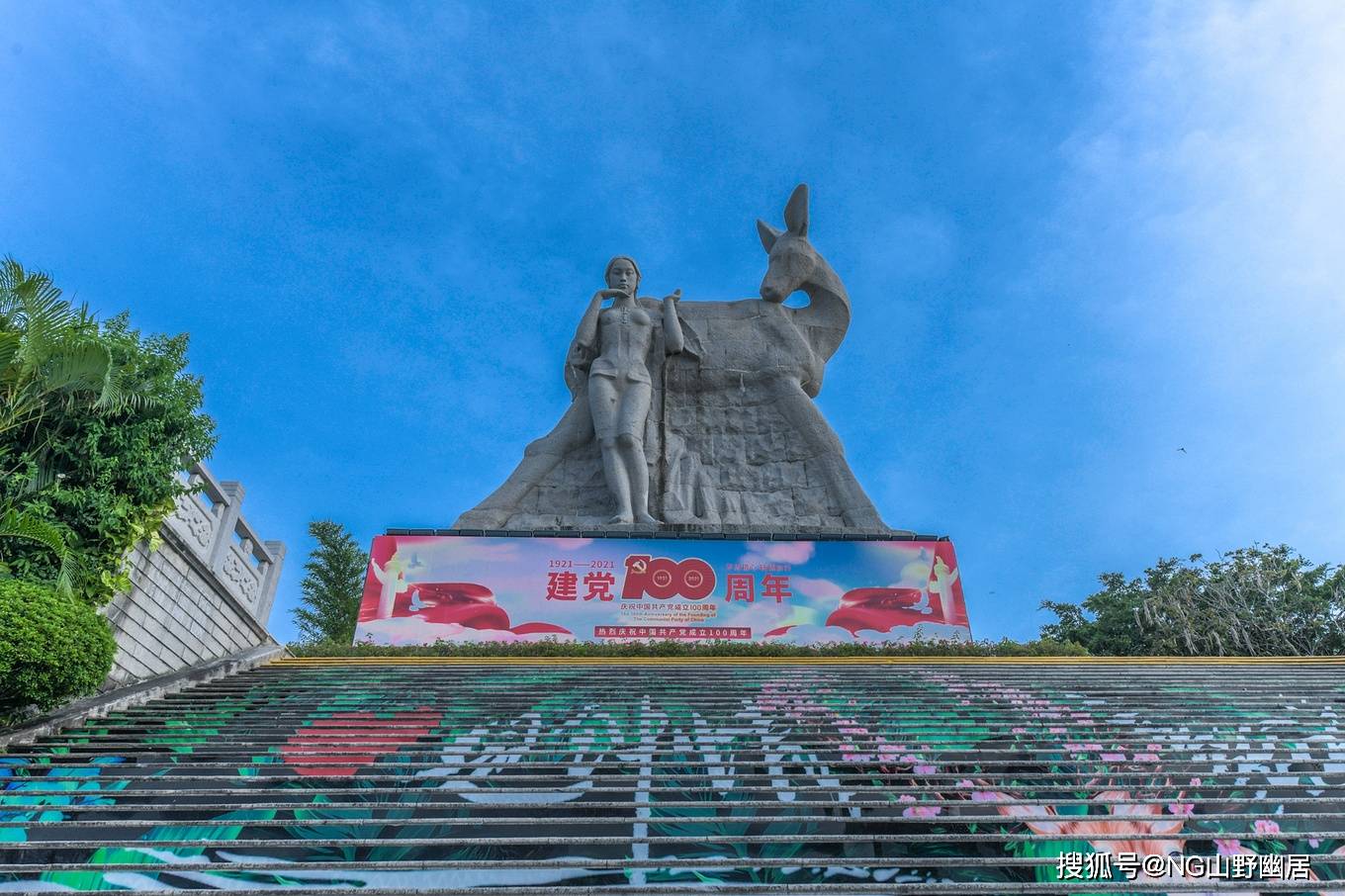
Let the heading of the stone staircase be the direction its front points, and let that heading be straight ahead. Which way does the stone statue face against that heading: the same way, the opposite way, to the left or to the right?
the same way

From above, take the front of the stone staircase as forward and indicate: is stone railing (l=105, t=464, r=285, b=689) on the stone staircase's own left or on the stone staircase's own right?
on the stone staircase's own right

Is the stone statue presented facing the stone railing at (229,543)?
no

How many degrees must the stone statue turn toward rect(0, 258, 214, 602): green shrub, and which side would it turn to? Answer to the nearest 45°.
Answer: approximately 45° to its right

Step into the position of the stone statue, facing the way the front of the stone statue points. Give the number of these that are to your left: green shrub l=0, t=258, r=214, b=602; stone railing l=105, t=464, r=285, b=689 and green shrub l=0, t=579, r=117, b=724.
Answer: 0

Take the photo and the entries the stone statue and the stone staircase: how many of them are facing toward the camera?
2

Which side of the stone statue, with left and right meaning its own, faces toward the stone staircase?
front

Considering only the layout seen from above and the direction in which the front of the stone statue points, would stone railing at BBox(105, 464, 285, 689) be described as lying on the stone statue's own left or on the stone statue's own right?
on the stone statue's own right

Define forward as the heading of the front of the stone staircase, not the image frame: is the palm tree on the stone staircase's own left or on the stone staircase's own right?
on the stone staircase's own right

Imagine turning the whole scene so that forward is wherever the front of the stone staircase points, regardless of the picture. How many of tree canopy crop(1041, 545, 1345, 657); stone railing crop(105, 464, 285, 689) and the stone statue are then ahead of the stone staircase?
0

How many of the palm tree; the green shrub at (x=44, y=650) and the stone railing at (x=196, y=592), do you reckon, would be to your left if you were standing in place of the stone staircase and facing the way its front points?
0

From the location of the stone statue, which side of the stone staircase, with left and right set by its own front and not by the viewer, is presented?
back

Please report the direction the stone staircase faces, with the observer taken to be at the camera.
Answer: facing the viewer

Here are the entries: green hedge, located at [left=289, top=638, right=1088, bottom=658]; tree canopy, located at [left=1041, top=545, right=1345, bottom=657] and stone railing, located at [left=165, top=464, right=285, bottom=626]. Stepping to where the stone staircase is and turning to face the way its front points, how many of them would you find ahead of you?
0

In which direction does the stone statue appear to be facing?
toward the camera

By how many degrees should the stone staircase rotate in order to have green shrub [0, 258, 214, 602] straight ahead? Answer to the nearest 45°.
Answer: approximately 90° to its right
